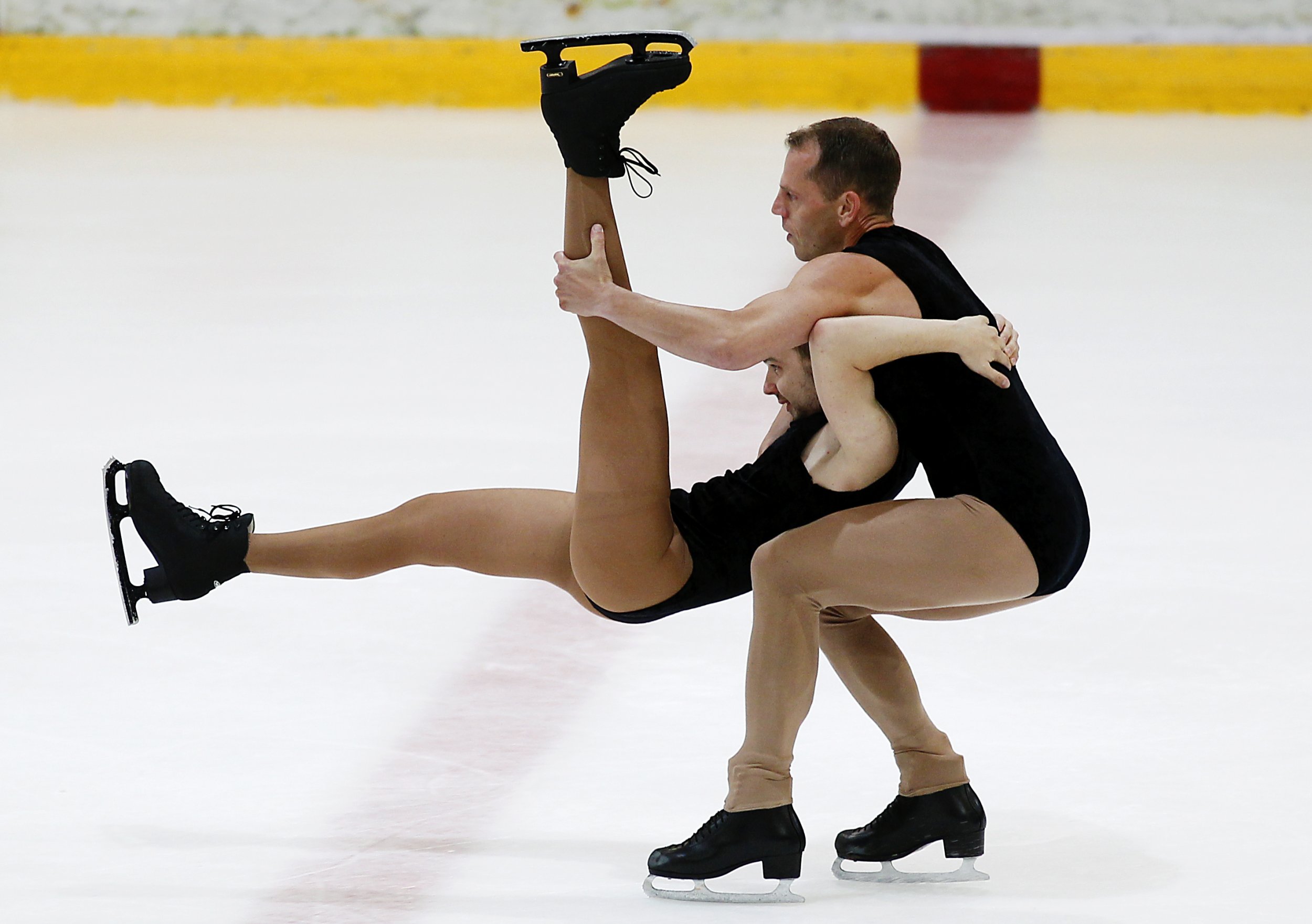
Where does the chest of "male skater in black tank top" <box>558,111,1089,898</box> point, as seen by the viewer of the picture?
to the viewer's left

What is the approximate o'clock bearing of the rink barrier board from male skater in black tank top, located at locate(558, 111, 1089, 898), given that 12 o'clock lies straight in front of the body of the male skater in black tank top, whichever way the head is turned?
The rink barrier board is roughly at 3 o'clock from the male skater in black tank top.

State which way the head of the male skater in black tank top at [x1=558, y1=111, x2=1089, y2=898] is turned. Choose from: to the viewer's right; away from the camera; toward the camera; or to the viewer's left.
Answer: to the viewer's left
